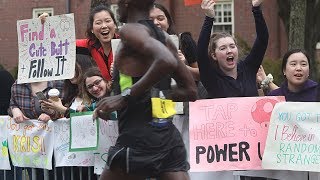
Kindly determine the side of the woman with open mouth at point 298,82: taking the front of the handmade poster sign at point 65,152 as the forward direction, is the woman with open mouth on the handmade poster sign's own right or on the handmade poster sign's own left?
on the handmade poster sign's own left

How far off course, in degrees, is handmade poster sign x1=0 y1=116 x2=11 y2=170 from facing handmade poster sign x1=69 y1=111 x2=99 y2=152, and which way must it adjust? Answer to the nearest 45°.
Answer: approximately 45° to its left

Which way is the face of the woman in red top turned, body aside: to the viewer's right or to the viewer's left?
to the viewer's right

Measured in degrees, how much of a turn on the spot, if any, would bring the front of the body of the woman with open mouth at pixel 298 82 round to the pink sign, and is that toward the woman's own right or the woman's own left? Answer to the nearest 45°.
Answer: approximately 45° to the woman's own right

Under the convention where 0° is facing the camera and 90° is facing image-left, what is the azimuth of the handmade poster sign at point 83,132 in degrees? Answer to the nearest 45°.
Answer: approximately 0°
